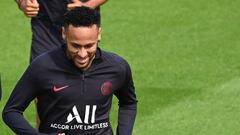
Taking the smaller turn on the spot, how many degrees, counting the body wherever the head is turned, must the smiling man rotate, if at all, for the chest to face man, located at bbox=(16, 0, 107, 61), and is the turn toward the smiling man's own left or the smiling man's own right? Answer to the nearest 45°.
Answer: approximately 180°

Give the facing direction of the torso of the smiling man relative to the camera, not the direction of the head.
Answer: toward the camera
